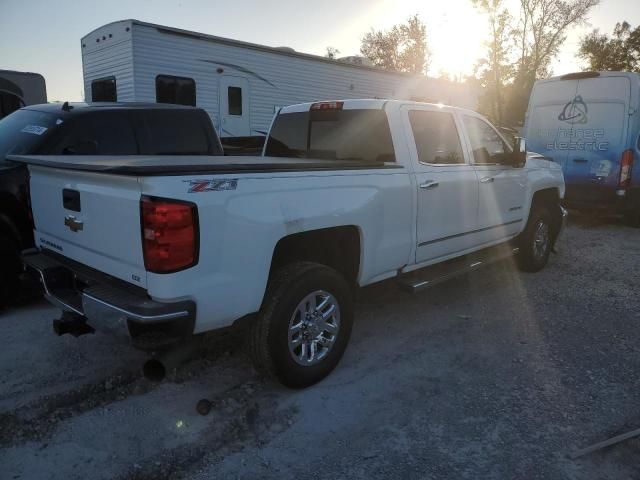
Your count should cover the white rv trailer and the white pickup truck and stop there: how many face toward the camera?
0

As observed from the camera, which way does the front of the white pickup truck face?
facing away from the viewer and to the right of the viewer

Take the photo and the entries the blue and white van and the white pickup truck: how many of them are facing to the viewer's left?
0

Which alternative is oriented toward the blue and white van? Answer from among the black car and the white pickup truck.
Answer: the white pickup truck

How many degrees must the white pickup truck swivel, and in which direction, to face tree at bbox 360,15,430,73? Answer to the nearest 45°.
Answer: approximately 45° to its left

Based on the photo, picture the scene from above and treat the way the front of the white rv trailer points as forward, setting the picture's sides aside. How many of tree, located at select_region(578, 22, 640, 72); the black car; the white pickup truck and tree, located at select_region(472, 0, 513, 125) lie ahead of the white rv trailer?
2

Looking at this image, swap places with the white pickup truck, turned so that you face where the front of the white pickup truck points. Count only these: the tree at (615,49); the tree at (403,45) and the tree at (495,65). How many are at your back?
0

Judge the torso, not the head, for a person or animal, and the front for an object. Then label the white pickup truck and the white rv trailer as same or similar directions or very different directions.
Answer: same or similar directions

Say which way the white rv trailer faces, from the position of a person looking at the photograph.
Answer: facing away from the viewer and to the right of the viewer

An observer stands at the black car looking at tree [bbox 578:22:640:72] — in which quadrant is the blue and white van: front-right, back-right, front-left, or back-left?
front-right

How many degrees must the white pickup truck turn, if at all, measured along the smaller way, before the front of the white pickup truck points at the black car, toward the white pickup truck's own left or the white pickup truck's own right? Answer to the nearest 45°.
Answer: approximately 90° to the white pickup truck's own left

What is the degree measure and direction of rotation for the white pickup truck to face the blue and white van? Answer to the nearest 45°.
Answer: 0° — it already faces it

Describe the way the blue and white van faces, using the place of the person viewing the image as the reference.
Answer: facing away from the viewer and to the right of the viewer

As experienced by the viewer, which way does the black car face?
facing the viewer and to the left of the viewer

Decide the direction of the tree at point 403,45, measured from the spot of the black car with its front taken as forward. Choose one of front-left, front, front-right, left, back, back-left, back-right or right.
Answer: back
